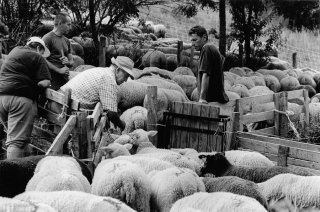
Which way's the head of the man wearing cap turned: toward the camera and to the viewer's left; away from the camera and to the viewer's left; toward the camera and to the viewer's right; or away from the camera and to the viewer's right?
away from the camera and to the viewer's right

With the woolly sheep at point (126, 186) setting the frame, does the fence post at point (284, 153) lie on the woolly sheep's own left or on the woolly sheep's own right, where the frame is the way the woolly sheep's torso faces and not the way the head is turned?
on the woolly sheep's own right

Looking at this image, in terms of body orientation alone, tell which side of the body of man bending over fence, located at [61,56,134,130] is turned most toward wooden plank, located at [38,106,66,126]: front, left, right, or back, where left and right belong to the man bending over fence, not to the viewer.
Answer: back

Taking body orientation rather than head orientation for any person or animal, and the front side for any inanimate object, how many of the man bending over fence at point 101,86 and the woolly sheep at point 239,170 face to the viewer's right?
1

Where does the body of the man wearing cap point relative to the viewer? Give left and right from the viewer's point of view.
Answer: facing away from the viewer and to the right of the viewer

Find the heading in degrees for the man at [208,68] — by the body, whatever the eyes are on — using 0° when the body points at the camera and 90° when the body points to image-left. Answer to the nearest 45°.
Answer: approximately 90°

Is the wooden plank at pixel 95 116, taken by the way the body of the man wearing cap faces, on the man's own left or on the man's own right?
on the man's own right

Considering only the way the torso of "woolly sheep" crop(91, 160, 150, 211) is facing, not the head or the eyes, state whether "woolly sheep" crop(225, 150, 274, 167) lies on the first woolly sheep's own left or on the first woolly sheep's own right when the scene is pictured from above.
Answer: on the first woolly sheep's own right

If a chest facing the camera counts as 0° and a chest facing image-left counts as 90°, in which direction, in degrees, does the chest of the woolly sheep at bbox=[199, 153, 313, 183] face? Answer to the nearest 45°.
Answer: approximately 90°

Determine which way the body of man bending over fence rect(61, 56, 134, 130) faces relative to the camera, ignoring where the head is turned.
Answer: to the viewer's right

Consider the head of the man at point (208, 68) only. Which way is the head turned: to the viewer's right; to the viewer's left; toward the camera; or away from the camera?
to the viewer's left
